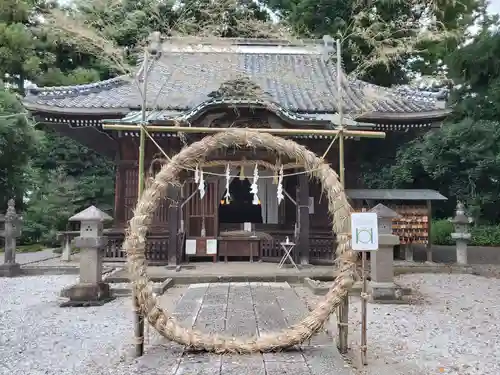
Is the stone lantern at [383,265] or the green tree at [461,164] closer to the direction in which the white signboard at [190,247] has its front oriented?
the stone lantern

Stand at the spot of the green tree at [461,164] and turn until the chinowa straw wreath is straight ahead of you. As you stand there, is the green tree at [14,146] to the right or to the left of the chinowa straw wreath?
right

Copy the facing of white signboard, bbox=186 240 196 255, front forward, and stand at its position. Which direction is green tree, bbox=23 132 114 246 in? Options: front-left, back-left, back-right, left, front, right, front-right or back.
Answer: back-right

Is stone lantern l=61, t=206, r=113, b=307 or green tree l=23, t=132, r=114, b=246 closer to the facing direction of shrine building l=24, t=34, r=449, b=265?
the stone lantern

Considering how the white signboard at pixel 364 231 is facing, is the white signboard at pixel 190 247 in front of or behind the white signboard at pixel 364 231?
behind

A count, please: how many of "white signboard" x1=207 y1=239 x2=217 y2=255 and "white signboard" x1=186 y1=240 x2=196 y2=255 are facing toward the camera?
2

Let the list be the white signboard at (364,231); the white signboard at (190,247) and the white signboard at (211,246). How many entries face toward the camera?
3

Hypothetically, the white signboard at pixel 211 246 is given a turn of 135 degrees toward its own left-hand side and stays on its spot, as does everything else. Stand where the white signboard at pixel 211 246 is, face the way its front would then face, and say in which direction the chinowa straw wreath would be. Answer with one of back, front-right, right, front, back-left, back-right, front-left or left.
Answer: back-right

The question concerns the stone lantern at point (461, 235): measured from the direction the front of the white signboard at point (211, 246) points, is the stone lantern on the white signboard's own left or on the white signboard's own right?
on the white signboard's own left
